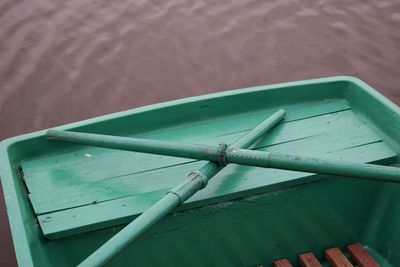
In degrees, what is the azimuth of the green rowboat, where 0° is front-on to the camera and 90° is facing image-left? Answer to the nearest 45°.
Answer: approximately 315°
